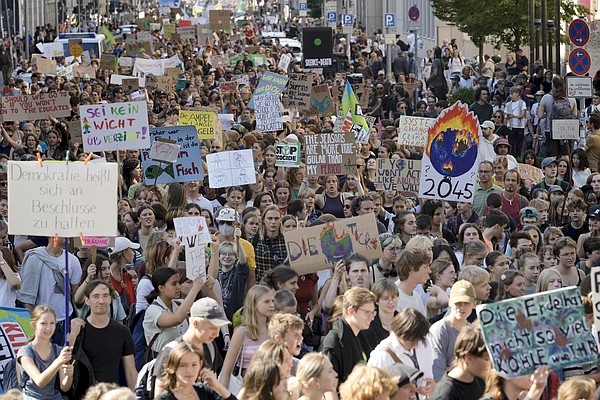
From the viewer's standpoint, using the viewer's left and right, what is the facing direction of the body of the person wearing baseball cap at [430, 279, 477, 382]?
facing the viewer

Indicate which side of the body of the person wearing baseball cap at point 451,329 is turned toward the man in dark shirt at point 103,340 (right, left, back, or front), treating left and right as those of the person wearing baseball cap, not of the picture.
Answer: right

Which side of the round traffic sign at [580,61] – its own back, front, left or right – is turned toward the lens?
front

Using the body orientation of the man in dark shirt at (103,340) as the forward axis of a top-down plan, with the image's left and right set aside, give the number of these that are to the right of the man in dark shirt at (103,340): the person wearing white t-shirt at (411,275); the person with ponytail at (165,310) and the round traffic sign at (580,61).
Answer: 0

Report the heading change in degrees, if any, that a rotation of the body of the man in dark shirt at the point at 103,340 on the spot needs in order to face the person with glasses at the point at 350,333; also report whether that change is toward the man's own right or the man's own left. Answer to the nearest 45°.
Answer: approximately 90° to the man's own left

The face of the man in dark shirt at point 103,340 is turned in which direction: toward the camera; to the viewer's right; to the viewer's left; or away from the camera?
toward the camera

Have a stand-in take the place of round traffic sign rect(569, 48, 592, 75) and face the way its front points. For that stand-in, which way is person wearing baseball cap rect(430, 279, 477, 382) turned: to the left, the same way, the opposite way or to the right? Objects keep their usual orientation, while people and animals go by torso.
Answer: the same way

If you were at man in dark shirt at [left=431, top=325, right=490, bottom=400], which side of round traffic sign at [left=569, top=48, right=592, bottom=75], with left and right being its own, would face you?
front

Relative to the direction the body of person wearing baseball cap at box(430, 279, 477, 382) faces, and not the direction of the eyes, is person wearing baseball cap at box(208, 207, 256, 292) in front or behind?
behind

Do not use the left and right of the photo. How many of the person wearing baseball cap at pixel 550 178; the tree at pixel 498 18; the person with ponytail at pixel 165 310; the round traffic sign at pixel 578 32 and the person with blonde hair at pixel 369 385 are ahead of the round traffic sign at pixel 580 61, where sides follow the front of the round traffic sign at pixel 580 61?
3

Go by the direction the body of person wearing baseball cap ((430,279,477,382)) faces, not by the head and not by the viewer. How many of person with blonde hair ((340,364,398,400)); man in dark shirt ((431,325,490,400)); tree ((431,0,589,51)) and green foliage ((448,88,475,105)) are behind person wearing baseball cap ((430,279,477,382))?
2
